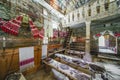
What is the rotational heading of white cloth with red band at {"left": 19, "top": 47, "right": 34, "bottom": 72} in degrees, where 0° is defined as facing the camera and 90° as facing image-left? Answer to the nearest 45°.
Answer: approximately 315°
